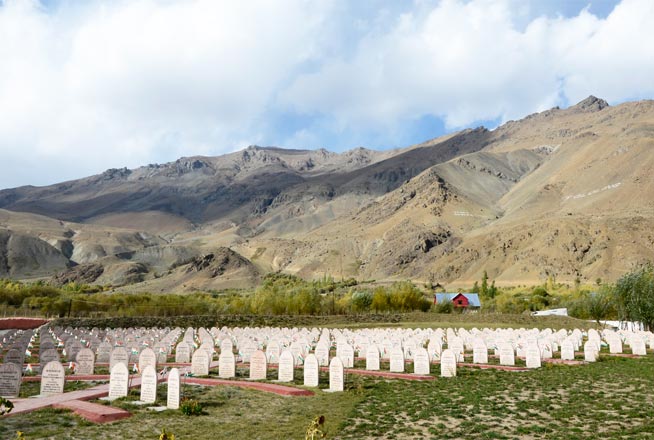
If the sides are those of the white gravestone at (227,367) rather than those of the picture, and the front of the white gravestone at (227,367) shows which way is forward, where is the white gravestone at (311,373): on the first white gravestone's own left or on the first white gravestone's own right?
on the first white gravestone's own left

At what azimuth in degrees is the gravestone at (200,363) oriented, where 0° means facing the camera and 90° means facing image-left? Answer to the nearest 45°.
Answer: approximately 0°

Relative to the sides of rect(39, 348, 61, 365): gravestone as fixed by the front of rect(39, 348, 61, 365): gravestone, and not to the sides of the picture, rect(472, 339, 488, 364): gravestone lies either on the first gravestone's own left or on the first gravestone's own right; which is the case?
on the first gravestone's own left

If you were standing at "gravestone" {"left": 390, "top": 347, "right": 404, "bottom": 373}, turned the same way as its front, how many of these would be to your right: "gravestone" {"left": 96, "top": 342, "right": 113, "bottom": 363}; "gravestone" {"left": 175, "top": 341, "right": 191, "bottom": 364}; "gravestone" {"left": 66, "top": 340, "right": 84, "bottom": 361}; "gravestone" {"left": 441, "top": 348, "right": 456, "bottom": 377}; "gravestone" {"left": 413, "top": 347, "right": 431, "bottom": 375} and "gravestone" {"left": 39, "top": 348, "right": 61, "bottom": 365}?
4

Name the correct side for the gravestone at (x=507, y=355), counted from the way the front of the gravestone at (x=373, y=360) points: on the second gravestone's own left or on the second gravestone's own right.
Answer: on the second gravestone's own left

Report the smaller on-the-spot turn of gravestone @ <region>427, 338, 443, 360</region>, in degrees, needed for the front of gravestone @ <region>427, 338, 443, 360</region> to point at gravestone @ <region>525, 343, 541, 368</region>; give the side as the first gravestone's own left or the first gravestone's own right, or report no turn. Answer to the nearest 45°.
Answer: approximately 90° to the first gravestone's own left

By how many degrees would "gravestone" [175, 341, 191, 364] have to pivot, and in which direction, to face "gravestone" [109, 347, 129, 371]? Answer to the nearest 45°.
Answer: approximately 45° to its right

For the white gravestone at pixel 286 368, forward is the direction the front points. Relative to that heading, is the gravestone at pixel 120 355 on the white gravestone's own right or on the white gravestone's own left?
on the white gravestone's own right

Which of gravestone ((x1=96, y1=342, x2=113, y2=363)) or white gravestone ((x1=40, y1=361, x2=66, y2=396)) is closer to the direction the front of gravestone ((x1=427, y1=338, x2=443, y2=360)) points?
the white gravestone

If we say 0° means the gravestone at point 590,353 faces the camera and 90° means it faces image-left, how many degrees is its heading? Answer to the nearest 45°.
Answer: approximately 0°
